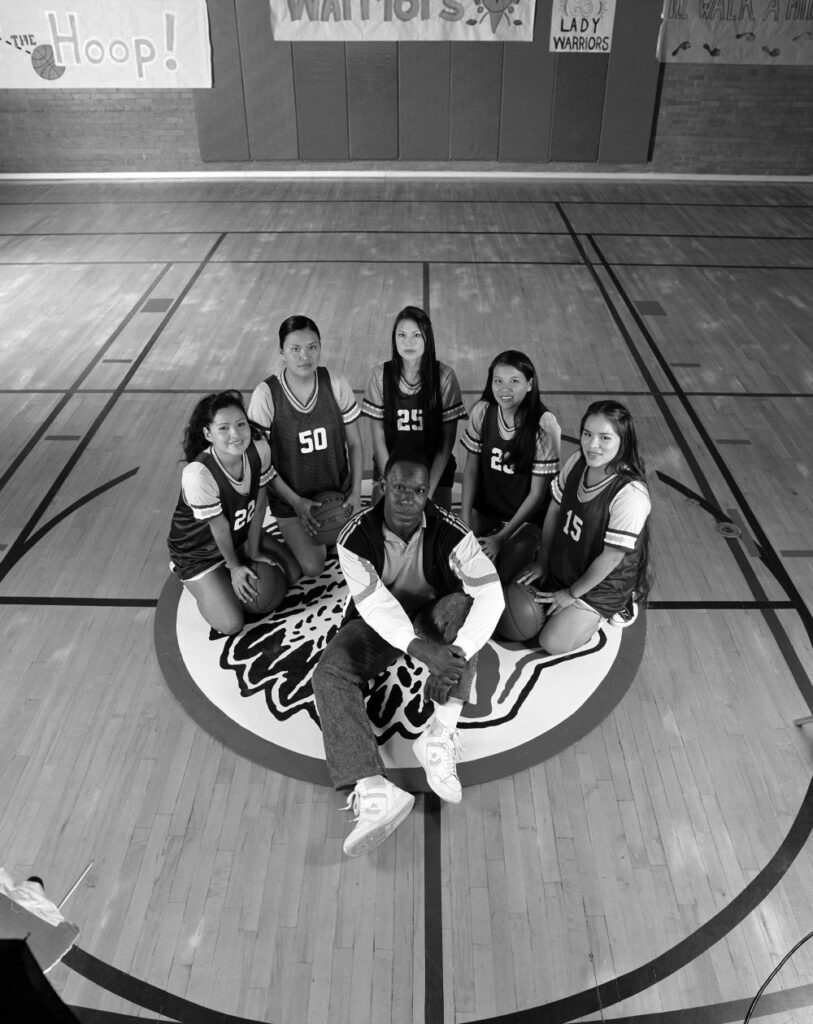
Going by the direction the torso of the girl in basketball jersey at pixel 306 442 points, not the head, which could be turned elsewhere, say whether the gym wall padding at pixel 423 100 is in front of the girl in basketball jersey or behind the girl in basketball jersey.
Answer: behind

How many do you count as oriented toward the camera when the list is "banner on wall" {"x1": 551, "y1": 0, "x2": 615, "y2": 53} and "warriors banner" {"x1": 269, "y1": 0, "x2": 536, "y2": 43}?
2

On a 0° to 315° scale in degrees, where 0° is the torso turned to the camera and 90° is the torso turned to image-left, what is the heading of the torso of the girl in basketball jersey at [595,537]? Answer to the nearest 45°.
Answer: approximately 45°

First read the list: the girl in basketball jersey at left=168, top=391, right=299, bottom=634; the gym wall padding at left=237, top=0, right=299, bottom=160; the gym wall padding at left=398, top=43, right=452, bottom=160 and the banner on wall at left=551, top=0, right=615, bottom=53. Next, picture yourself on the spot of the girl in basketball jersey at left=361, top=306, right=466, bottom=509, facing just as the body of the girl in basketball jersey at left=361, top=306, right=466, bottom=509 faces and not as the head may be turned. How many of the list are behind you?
3

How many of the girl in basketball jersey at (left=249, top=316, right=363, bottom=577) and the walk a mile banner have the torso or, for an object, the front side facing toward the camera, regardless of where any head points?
2

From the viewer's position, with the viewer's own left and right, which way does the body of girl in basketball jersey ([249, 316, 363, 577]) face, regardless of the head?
facing the viewer

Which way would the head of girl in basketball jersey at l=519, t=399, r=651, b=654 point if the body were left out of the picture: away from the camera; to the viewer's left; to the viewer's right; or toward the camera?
toward the camera

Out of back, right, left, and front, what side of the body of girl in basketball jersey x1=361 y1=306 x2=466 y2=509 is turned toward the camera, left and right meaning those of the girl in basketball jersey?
front

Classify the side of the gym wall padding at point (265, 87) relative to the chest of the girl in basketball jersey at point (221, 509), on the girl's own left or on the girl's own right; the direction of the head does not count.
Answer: on the girl's own left

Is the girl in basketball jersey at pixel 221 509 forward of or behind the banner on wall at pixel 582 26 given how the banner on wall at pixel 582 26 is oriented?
forward

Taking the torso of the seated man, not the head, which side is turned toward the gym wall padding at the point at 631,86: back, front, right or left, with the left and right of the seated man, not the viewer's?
back

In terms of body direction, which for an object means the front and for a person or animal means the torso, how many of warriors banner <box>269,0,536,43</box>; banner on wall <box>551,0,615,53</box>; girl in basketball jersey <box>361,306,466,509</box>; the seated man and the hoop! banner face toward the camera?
5

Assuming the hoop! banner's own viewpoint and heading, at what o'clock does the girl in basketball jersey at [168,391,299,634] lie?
The girl in basketball jersey is roughly at 12 o'clock from the hoop! banner.

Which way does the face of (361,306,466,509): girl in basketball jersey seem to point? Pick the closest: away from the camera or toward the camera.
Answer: toward the camera

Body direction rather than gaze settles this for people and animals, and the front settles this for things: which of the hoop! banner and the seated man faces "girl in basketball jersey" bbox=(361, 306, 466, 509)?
the hoop! banner

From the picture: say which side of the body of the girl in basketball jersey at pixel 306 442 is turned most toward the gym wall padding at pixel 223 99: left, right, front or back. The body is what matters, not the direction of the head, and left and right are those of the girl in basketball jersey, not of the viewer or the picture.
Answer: back

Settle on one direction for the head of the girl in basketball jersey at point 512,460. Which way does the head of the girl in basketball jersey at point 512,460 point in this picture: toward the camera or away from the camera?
toward the camera

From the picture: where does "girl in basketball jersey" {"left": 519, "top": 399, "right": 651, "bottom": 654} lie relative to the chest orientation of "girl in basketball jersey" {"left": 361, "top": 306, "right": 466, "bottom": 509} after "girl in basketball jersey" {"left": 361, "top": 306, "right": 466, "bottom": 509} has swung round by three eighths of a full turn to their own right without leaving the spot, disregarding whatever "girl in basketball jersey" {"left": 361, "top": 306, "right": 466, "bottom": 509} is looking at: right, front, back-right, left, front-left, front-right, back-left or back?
back

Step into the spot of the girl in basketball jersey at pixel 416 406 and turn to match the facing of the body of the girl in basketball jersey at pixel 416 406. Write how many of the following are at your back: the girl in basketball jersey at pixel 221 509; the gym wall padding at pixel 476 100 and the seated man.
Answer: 1

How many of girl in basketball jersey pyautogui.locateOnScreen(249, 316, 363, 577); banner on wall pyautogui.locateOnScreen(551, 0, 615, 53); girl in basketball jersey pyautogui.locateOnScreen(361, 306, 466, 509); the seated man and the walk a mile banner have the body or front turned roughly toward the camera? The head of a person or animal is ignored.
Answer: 5
